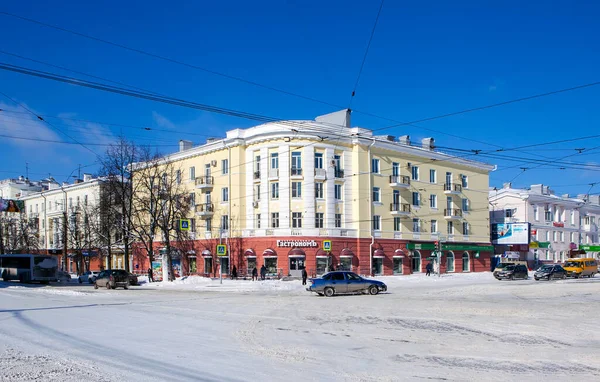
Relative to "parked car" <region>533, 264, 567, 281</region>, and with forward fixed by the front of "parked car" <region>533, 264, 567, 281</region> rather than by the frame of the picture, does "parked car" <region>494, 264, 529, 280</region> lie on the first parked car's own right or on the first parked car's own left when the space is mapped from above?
on the first parked car's own right

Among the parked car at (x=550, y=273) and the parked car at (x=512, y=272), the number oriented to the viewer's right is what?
0

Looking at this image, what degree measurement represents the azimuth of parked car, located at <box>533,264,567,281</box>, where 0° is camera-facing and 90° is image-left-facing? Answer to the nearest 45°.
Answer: approximately 45°

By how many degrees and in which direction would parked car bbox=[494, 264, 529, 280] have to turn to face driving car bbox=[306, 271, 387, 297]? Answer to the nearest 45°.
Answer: approximately 45° to its left
